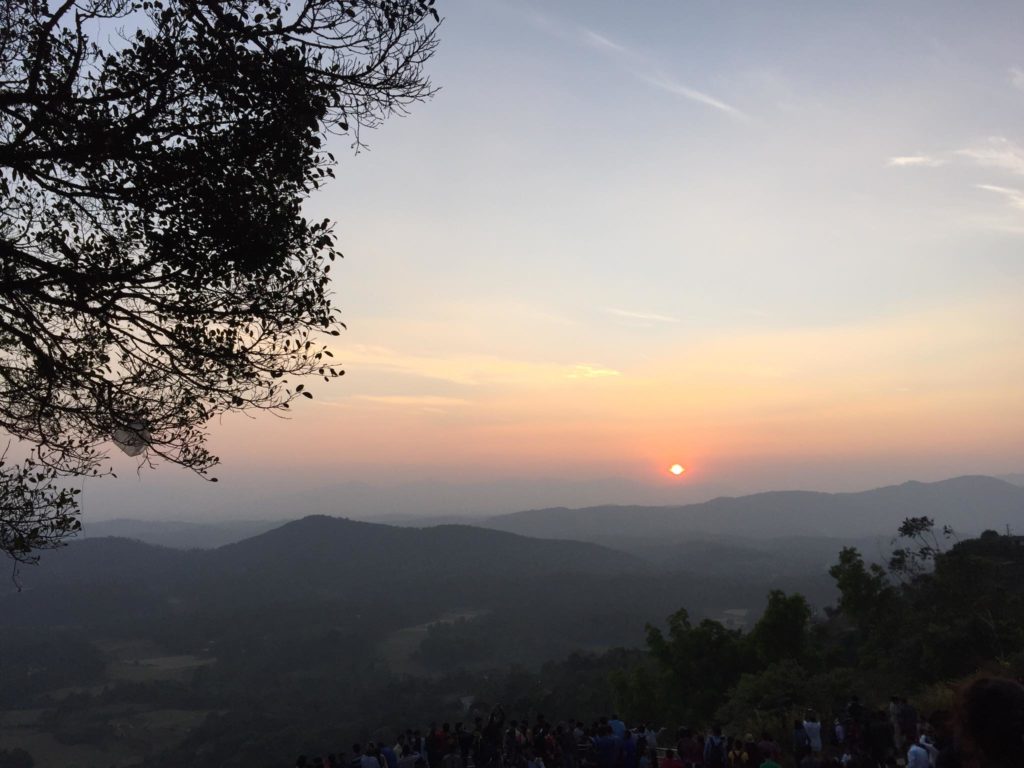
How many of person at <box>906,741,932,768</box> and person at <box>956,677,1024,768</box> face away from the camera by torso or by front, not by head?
2

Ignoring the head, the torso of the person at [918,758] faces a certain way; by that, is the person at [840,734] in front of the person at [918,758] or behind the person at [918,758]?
in front

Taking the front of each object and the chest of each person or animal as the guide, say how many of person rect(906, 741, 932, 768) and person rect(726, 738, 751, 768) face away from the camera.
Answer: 2

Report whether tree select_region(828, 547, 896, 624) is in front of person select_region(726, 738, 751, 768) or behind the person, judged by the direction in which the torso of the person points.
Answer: in front

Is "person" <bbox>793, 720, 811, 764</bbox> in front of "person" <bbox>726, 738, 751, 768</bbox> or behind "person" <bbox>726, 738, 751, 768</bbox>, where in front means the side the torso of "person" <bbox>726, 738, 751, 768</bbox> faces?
in front

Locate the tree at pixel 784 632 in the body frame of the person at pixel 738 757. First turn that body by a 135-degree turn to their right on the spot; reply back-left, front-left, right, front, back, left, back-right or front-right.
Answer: back-left

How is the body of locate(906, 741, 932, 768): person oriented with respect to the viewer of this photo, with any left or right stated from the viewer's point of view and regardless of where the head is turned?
facing away from the viewer

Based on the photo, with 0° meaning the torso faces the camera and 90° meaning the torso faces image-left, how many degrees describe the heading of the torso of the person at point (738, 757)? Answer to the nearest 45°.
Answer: approximately 180°

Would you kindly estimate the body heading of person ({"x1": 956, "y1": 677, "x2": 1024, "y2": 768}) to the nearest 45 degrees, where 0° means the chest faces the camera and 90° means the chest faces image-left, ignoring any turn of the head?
approximately 180°

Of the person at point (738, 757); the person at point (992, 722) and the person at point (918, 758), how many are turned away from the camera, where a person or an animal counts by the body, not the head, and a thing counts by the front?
3

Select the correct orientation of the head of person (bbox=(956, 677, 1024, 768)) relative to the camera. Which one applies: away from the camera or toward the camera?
away from the camera
